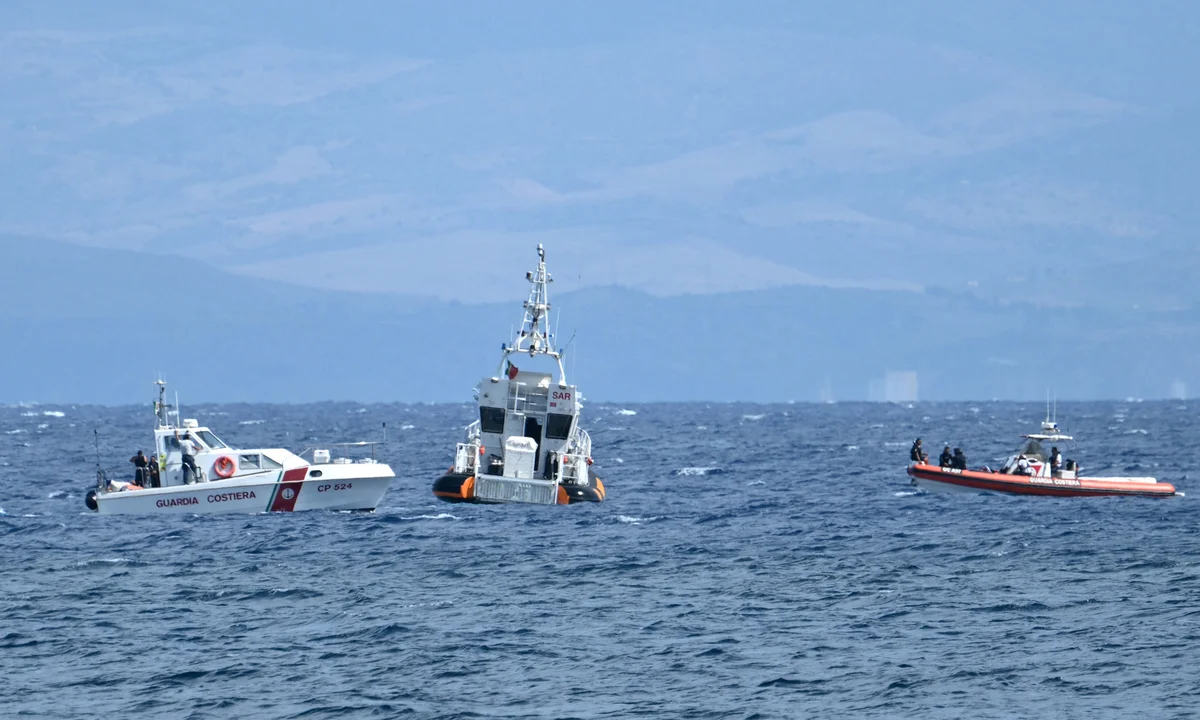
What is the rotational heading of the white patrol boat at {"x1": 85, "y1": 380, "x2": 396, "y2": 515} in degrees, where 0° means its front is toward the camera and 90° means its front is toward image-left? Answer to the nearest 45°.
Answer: approximately 270°
